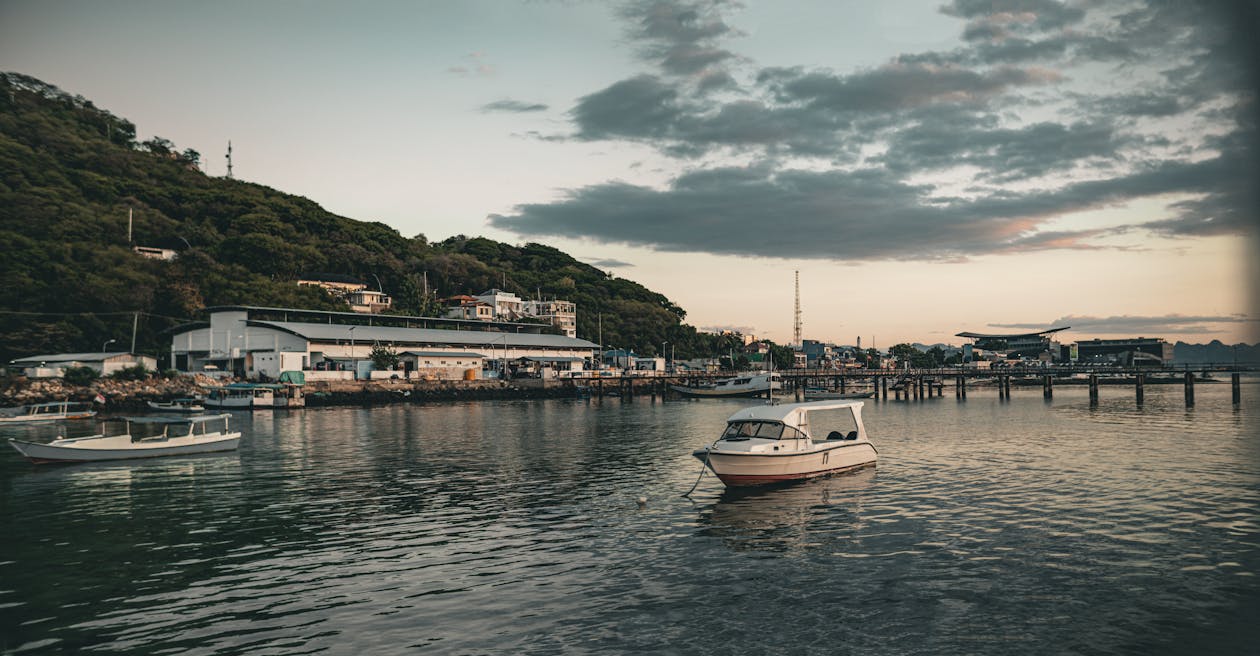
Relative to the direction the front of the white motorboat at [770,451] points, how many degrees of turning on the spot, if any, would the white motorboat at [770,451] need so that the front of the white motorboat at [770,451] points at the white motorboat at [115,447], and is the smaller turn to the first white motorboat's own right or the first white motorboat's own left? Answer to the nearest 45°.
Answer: approximately 45° to the first white motorboat's own right

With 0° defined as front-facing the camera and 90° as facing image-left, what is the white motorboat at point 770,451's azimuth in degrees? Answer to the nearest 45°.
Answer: approximately 45°
